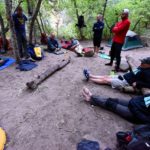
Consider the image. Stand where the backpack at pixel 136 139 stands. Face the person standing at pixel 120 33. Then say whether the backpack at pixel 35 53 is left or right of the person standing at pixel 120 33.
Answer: left

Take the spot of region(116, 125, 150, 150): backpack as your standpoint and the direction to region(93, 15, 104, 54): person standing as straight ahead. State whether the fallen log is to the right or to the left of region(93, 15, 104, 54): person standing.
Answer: left

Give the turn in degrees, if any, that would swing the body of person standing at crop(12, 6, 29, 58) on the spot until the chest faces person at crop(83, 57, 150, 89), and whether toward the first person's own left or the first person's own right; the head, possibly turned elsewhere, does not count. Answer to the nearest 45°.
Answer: approximately 45° to the first person's own left

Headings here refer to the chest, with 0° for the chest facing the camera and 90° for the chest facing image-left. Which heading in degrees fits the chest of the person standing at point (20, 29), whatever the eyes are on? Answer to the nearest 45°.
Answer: approximately 0°

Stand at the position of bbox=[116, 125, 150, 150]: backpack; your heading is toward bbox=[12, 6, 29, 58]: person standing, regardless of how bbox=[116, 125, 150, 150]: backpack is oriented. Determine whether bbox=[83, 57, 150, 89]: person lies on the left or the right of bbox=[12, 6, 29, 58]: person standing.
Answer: right

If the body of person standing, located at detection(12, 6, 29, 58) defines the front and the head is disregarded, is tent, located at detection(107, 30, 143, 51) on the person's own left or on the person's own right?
on the person's own left

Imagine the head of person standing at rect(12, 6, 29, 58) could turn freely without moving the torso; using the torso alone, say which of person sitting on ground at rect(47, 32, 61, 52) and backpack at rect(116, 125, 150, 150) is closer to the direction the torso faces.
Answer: the backpack

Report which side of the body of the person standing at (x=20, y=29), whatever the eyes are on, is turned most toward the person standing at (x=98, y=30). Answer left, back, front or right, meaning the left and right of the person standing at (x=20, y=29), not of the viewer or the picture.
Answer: left

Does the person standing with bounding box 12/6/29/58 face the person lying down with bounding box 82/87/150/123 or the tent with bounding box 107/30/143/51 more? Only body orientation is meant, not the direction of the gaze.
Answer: the person lying down
